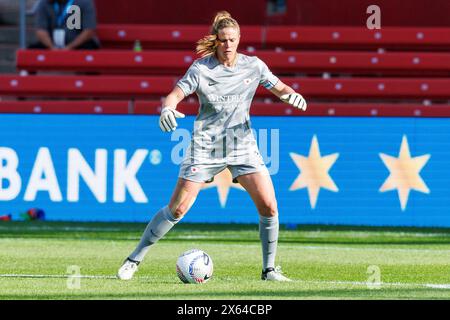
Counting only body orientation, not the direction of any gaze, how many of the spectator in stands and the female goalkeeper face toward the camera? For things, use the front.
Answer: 2

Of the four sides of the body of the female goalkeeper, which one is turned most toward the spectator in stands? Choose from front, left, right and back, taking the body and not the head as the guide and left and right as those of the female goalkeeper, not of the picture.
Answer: back

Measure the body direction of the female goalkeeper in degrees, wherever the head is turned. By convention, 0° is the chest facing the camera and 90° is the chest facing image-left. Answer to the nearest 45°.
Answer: approximately 0°
